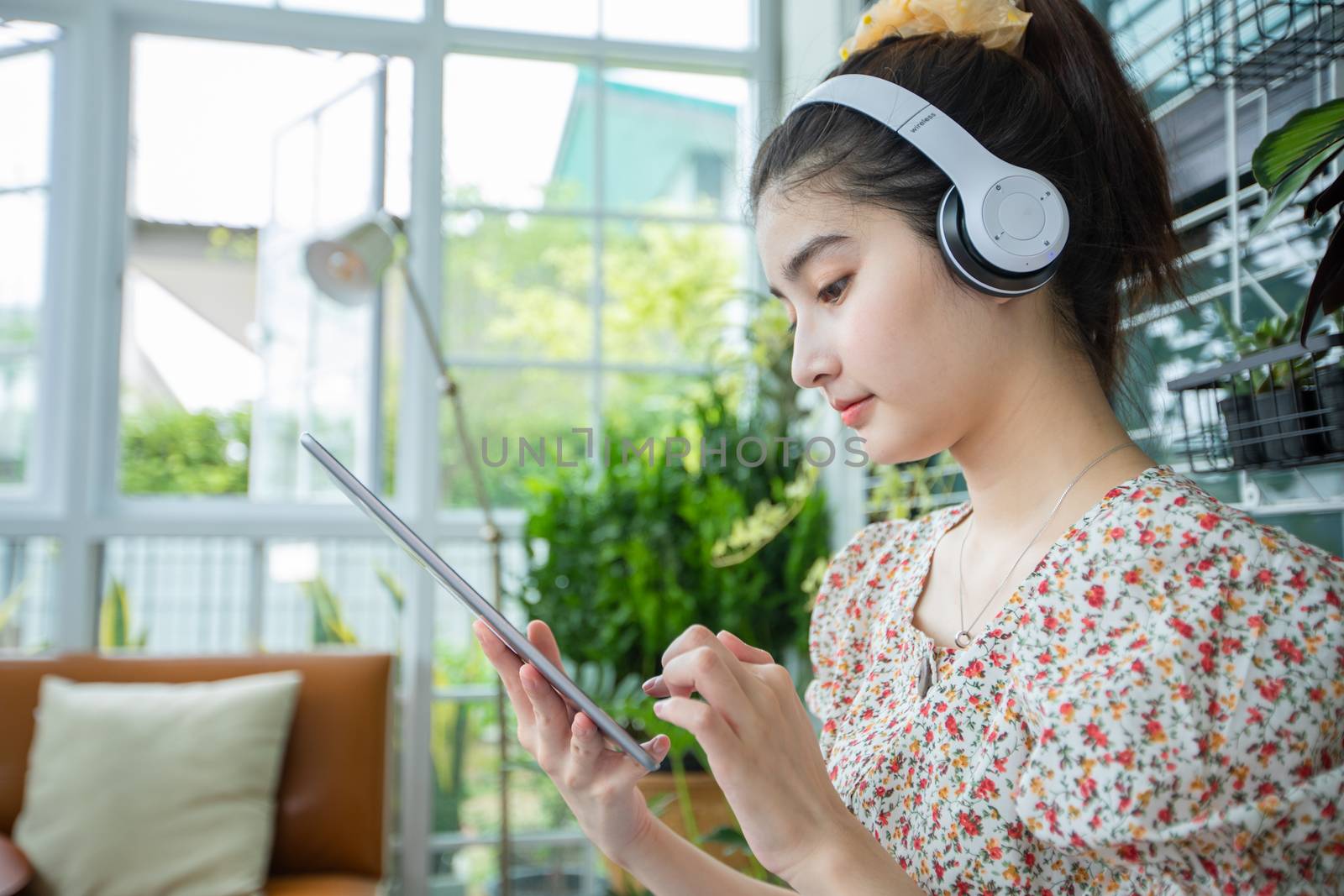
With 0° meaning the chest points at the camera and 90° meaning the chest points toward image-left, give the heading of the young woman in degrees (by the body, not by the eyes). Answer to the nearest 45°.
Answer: approximately 45°

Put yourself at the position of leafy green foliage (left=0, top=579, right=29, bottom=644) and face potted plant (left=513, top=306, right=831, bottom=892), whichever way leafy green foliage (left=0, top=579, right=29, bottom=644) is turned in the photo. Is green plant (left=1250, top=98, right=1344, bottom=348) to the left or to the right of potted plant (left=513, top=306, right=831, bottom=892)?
right

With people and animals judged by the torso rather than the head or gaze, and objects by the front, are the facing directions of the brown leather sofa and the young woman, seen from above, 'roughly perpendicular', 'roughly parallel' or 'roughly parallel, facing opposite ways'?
roughly perpendicular
